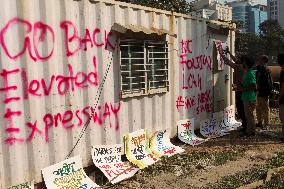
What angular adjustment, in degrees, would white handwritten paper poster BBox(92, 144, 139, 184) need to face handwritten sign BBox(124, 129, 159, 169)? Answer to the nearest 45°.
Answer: approximately 90° to its left

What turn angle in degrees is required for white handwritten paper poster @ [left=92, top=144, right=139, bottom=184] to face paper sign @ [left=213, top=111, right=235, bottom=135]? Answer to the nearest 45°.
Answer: approximately 90° to its left

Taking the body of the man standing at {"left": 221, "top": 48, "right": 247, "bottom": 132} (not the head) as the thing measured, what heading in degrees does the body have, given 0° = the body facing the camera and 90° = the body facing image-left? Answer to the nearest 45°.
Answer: approximately 90°

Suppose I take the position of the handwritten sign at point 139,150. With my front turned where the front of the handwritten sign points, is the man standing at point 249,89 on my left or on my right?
on my left

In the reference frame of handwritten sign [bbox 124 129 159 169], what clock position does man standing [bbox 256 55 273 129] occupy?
The man standing is roughly at 9 o'clock from the handwritten sign.

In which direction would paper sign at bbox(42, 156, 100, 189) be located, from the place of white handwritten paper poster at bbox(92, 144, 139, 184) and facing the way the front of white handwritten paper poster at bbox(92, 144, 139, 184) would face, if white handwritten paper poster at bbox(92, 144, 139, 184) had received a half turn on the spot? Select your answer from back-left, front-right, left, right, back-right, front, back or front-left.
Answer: left

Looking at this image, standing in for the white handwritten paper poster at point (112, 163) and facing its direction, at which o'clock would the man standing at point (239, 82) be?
The man standing is roughly at 9 o'clock from the white handwritten paper poster.

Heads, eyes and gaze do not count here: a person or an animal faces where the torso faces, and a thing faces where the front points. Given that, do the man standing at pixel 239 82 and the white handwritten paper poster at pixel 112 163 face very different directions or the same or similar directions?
very different directions

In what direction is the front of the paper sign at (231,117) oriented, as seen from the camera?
facing the viewer and to the right of the viewer

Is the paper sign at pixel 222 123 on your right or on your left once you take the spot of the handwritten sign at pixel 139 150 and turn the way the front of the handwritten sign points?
on your left
